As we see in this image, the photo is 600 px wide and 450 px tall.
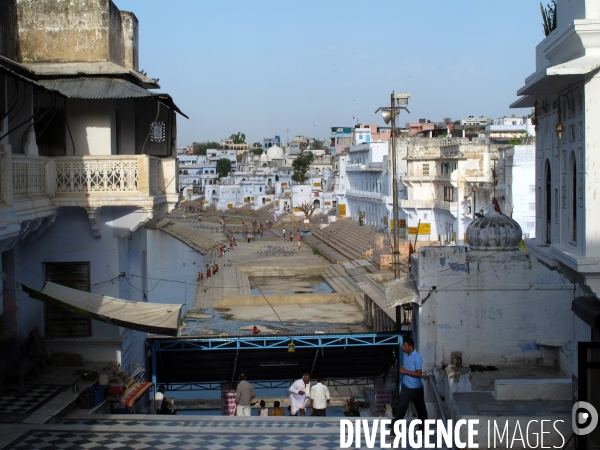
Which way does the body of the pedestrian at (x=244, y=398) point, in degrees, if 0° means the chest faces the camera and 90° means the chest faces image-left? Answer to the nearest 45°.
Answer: approximately 180°

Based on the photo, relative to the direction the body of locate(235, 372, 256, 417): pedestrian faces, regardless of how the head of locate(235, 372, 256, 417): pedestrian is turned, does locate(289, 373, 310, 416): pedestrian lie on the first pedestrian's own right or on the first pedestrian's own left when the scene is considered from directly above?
on the first pedestrian's own right

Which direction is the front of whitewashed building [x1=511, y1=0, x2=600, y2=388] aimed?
to the viewer's left

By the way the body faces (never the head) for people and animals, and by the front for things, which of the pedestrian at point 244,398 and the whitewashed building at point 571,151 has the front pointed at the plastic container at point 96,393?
the whitewashed building

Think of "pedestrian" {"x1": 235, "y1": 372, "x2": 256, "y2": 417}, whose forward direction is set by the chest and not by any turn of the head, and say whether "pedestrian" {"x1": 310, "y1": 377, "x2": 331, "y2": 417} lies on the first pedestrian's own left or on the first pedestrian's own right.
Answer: on the first pedestrian's own right

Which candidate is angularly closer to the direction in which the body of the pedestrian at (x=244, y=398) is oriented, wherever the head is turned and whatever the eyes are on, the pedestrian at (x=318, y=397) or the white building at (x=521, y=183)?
the white building

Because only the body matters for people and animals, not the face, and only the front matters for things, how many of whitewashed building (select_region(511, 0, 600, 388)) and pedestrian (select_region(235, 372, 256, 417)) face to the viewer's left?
1

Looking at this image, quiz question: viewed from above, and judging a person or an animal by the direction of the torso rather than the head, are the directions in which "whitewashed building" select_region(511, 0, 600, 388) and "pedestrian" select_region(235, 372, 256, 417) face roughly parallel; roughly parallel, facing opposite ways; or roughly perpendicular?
roughly perpendicular

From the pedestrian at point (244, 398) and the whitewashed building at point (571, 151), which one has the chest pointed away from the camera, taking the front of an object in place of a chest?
the pedestrian
